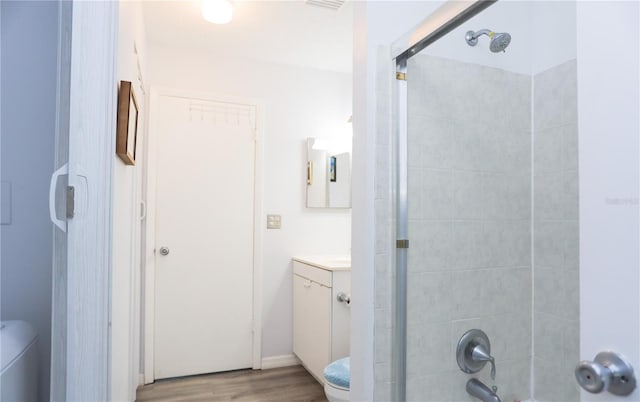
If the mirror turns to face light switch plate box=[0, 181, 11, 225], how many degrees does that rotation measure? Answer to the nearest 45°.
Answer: approximately 45° to its right

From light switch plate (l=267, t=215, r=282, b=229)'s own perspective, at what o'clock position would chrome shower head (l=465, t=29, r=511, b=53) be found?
The chrome shower head is roughly at 11 o'clock from the light switch plate.

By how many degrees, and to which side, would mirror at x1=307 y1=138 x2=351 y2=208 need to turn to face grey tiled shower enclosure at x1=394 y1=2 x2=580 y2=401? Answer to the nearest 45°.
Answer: approximately 45° to its left

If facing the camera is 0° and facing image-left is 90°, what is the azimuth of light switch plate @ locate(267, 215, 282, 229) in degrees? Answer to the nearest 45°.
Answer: approximately 0°

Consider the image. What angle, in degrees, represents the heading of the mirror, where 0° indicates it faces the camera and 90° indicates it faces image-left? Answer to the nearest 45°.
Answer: approximately 0°
